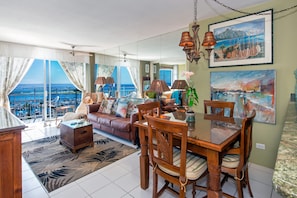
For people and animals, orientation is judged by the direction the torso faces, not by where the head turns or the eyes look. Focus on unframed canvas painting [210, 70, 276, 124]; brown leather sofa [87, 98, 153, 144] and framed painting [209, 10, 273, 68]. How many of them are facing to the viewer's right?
0

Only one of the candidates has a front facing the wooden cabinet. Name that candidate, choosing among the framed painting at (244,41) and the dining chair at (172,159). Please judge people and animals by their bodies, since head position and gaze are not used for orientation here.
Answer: the framed painting

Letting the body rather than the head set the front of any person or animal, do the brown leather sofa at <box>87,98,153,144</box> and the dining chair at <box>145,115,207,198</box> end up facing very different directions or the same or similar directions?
very different directions

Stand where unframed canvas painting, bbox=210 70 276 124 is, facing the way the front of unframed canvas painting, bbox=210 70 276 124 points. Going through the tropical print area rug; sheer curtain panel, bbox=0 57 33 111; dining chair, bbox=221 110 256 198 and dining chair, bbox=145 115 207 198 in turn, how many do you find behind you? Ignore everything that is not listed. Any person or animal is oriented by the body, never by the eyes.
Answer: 0

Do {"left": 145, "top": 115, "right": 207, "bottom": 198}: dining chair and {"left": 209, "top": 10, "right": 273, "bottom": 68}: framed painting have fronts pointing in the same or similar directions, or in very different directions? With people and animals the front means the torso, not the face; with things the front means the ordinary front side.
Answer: very different directions

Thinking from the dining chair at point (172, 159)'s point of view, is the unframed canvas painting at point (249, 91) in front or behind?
in front

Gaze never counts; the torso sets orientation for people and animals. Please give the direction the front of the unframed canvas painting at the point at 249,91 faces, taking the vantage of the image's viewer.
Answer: facing the viewer and to the left of the viewer

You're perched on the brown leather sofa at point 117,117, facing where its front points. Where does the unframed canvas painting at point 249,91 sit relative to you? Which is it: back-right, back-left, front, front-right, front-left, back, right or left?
left

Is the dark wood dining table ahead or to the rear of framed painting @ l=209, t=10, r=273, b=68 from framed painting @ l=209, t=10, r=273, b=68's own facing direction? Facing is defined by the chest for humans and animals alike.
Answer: ahead

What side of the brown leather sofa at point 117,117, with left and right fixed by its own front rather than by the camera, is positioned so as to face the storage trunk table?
front

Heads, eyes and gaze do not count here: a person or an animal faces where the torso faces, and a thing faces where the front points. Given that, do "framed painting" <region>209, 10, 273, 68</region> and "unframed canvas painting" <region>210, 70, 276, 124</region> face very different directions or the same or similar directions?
same or similar directions

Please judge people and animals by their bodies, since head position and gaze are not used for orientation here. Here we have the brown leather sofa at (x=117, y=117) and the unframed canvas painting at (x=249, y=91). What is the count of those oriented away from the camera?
0

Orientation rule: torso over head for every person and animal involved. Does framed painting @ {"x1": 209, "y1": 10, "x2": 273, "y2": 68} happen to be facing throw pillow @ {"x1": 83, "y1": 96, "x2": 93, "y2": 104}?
no

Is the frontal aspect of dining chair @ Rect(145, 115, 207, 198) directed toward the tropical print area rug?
no

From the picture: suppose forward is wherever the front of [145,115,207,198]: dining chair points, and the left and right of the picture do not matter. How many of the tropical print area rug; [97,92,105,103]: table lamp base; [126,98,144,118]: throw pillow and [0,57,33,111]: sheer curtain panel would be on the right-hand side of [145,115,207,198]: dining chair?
0

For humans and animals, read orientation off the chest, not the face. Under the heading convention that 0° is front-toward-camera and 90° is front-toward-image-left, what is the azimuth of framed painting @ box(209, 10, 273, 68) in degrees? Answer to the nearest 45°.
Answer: approximately 45°
